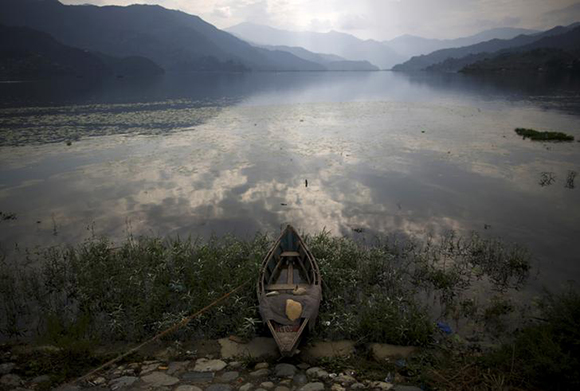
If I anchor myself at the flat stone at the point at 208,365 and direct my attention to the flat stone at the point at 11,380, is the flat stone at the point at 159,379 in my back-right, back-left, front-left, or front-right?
front-left

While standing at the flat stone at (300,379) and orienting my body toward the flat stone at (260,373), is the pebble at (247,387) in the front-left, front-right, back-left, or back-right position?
front-left

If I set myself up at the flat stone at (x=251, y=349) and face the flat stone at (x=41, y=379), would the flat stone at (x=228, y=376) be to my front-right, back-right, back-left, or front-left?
front-left

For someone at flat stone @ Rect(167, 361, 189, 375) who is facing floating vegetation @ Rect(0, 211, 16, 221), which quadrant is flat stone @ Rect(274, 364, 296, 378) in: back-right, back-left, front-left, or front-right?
back-right
